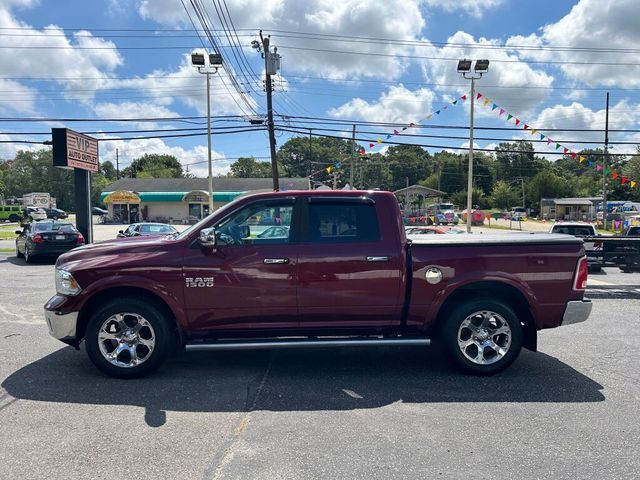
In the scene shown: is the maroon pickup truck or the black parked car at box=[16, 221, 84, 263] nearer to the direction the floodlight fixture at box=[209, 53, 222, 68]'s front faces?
the maroon pickup truck

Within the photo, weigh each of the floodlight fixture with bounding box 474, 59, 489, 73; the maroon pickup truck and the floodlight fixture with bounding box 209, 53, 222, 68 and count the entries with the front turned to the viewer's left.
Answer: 1

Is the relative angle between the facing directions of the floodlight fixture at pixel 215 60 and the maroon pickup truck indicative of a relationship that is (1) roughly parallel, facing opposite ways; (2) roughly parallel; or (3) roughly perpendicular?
roughly perpendicular

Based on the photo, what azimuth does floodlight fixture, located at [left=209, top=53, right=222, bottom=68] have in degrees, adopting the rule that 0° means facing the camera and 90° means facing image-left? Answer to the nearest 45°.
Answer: approximately 0°

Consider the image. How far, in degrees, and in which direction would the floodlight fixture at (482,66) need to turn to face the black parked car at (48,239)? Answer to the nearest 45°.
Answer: approximately 45° to its right

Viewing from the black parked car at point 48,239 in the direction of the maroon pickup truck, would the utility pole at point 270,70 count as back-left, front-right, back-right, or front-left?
back-left

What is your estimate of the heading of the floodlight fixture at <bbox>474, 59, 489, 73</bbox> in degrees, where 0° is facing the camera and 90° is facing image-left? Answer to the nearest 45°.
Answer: approximately 0°

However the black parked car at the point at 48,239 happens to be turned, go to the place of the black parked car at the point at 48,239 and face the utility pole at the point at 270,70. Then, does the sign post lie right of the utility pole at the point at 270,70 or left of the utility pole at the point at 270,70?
left

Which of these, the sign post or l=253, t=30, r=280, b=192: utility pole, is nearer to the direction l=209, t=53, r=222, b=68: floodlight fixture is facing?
the sign post

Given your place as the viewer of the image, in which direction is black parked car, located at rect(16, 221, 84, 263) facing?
facing away from the viewer and to the left of the viewer

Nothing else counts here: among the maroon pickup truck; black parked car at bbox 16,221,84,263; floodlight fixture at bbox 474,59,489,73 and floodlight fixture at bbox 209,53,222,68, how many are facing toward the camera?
2

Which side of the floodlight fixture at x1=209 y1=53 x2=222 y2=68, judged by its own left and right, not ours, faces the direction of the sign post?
right

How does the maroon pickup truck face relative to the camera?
to the viewer's left
